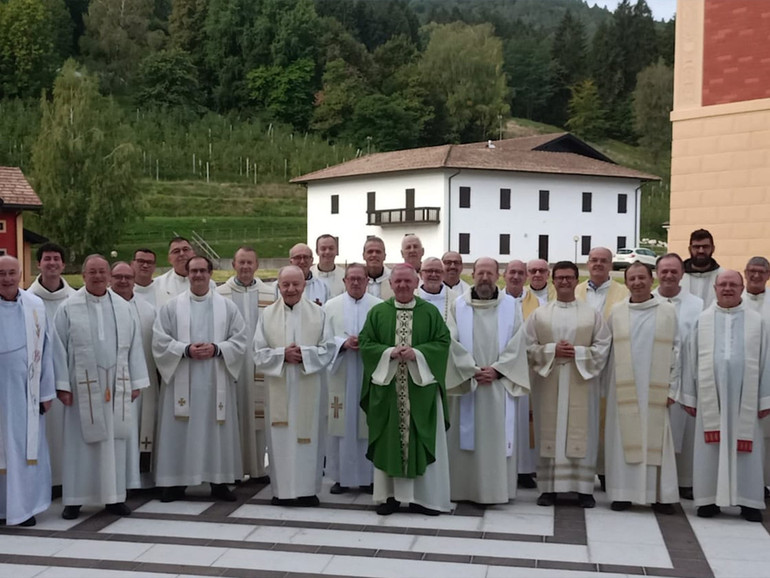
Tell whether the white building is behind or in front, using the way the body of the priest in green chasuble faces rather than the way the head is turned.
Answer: behind

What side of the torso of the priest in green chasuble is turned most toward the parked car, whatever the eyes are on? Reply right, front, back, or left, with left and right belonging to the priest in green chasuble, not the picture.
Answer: back

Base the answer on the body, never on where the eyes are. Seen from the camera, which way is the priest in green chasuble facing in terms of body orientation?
toward the camera
